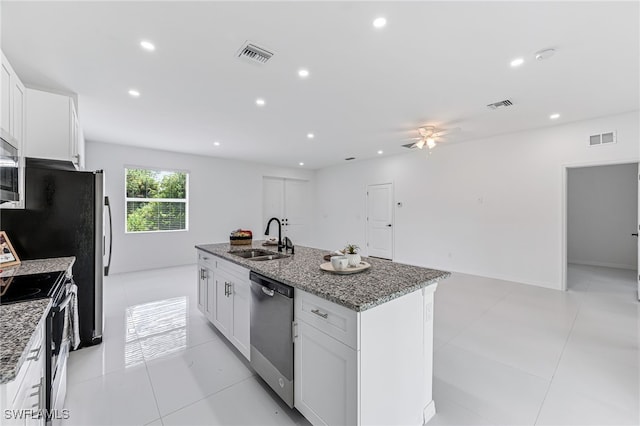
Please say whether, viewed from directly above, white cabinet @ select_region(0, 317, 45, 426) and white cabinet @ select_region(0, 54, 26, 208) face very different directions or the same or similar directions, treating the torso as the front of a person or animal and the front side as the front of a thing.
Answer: same or similar directions

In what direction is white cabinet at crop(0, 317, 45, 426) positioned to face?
to the viewer's right

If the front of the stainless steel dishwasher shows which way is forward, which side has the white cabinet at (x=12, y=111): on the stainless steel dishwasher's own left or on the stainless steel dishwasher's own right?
on the stainless steel dishwasher's own right

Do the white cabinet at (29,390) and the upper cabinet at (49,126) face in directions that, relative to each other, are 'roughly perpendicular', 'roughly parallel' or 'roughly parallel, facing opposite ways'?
roughly parallel

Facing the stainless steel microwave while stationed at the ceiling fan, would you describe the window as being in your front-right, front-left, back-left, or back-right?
front-right

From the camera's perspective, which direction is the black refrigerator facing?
to the viewer's right

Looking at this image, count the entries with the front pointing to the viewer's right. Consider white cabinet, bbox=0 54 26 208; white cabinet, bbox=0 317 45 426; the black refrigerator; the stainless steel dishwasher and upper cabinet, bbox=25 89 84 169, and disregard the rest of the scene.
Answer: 4

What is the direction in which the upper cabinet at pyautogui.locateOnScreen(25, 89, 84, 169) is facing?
to the viewer's right

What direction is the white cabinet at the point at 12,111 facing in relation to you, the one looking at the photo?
facing to the right of the viewer

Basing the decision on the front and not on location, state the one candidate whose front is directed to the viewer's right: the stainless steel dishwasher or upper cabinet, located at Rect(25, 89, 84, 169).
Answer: the upper cabinet

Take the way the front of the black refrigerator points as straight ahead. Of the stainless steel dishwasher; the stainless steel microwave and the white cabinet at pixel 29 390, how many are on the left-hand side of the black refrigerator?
0

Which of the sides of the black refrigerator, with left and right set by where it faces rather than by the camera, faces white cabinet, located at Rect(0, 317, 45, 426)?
right
